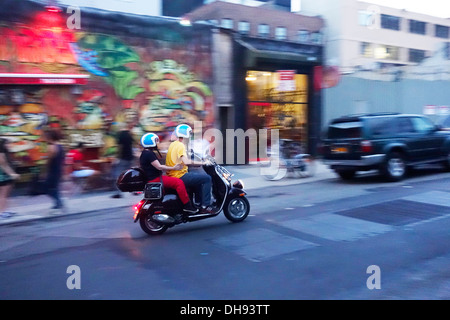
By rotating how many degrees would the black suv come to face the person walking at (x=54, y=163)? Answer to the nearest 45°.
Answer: approximately 180°

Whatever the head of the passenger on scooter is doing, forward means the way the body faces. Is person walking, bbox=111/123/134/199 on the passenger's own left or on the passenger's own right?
on the passenger's own left

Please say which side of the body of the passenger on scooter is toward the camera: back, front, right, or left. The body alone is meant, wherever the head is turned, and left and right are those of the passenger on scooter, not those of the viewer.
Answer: right

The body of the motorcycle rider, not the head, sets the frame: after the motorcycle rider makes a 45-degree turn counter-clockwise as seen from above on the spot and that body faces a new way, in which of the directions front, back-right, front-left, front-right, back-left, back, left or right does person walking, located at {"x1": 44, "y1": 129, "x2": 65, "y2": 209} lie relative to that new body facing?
left

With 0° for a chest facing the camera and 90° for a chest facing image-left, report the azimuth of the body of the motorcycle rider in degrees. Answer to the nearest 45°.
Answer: approximately 270°

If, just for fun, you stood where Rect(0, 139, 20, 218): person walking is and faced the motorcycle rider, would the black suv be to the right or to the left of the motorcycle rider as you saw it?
left

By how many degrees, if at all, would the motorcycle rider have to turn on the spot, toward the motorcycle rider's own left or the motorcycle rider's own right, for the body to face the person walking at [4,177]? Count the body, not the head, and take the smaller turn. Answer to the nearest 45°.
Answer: approximately 135° to the motorcycle rider's own left

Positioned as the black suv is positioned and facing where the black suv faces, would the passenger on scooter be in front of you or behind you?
behind

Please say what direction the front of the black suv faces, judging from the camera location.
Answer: facing away from the viewer and to the right of the viewer

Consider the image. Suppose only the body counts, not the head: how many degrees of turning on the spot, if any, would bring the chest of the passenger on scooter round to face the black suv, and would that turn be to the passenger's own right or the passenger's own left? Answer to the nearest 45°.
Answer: approximately 45° to the passenger's own left
